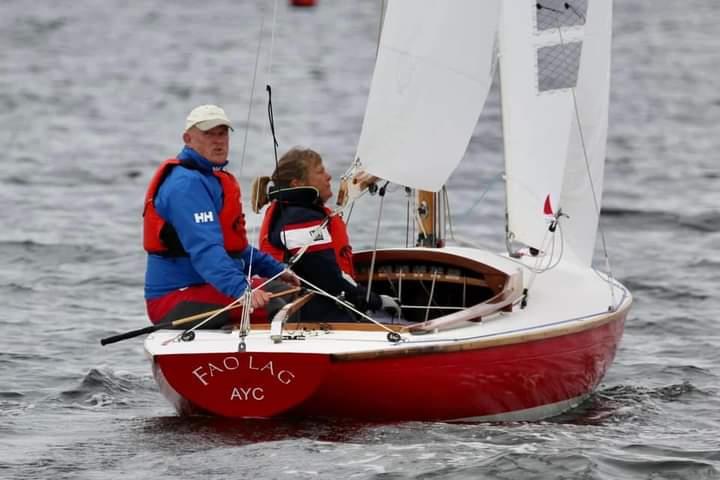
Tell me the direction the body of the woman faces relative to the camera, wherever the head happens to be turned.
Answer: to the viewer's right

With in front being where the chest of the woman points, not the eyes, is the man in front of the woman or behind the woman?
behind

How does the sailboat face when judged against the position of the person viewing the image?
facing away from the viewer and to the right of the viewer

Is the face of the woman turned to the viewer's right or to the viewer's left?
to the viewer's right

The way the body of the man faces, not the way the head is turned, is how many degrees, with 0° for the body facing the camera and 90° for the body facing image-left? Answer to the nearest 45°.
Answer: approximately 270°

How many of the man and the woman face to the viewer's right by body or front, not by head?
2
